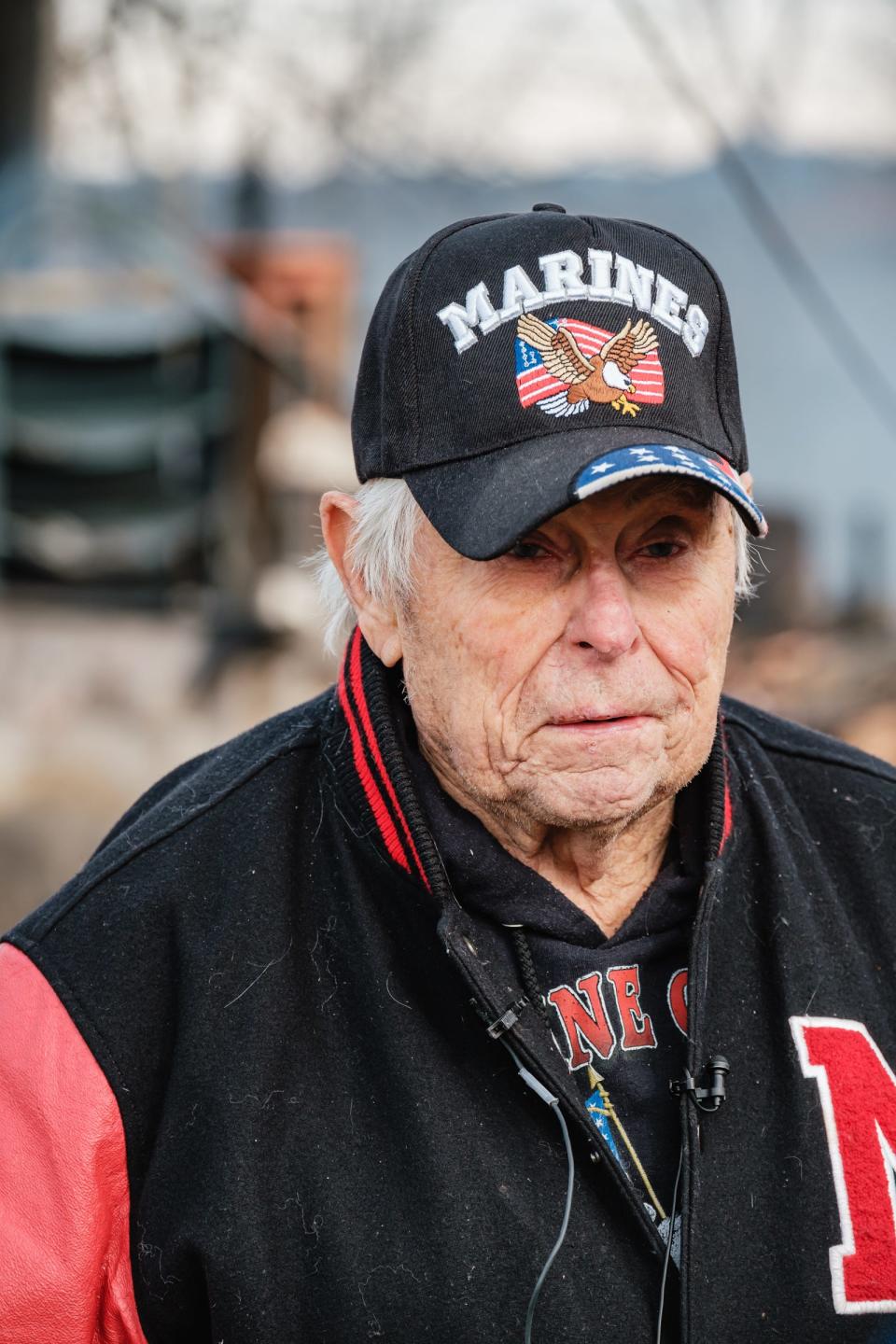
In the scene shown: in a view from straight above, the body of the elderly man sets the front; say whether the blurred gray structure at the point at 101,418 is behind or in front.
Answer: behind

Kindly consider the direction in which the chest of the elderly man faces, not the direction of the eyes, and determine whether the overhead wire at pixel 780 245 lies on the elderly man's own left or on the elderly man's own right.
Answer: on the elderly man's own left
